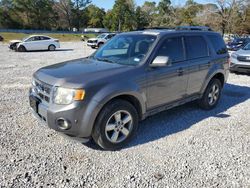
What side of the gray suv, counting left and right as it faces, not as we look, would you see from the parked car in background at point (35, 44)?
right

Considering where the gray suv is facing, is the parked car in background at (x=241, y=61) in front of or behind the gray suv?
behind

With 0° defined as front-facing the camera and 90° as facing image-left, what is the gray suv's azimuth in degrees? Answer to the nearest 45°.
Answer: approximately 45°

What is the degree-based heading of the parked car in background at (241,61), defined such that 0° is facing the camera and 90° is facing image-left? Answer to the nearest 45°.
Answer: approximately 45°

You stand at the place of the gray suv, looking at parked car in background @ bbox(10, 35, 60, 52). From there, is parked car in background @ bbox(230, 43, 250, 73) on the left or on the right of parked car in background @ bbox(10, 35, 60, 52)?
right

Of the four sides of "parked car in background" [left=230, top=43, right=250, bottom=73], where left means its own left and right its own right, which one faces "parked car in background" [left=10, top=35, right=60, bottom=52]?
right

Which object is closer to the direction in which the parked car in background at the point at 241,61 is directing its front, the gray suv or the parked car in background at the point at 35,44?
the gray suv
